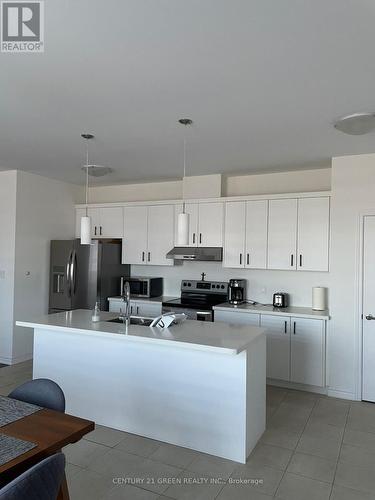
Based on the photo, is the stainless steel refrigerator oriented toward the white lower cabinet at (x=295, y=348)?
no

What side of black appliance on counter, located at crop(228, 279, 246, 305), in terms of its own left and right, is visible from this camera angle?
front

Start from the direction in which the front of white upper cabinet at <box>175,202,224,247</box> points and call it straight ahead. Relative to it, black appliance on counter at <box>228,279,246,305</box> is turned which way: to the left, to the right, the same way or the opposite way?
the same way

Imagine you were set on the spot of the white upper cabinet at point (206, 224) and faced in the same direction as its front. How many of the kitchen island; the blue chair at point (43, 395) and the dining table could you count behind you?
0

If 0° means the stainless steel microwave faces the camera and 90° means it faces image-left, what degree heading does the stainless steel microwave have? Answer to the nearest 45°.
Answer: approximately 45°

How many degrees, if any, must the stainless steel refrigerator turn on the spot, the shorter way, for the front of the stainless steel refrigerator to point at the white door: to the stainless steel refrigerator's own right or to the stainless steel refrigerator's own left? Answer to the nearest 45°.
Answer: approximately 90° to the stainless steel refrigerator's own left

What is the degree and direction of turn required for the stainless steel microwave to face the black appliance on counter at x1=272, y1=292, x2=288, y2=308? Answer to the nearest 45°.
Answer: approximately 90° to its left

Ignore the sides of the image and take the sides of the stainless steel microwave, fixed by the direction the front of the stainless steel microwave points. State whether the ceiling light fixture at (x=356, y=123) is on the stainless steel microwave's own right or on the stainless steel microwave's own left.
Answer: on the stainless steel microwave's own left

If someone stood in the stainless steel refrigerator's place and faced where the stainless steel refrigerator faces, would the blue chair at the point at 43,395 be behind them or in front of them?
in front

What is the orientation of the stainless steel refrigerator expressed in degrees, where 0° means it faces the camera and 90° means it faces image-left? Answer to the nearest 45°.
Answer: approximately 45°

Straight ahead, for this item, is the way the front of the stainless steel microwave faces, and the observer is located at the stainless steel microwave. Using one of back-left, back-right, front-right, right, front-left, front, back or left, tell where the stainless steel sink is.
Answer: front-left

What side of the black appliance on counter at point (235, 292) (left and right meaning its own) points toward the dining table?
front

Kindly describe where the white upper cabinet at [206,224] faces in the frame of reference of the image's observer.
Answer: facing the viewer

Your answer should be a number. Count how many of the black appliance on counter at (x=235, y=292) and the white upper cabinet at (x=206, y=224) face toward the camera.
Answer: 2

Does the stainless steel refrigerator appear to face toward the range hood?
no
